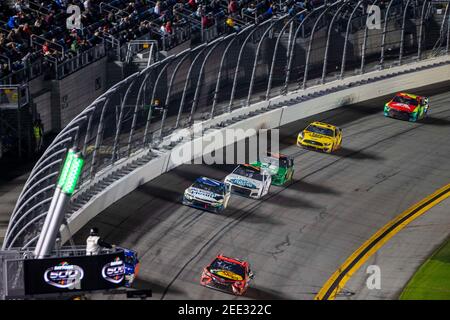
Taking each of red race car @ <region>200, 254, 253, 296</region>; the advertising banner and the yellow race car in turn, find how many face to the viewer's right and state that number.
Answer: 0

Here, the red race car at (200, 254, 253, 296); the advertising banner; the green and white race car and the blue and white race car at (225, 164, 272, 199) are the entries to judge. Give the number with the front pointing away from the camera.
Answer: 0

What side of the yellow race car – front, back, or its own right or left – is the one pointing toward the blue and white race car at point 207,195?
front

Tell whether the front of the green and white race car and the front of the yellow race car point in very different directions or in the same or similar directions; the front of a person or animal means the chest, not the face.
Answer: same or similar directions

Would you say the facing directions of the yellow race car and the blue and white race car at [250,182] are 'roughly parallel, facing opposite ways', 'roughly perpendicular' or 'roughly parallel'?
roughly parallel

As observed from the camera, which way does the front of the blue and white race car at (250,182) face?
facing the viewer and to the left of the viewer

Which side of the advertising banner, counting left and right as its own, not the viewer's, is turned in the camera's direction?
front

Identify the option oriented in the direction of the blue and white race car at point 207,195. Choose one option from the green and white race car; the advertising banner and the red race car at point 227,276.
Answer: the green and white race car

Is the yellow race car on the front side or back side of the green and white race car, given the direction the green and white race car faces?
on the back side
